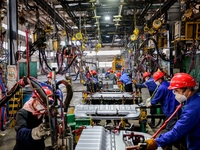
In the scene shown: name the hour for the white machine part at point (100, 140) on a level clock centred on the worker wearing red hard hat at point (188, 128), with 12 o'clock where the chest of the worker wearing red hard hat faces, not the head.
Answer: The white machine part is roughly at 12 o'clock from the worker wearing red hard hat.

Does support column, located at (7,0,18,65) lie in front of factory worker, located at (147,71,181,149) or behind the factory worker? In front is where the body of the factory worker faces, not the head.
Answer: in front

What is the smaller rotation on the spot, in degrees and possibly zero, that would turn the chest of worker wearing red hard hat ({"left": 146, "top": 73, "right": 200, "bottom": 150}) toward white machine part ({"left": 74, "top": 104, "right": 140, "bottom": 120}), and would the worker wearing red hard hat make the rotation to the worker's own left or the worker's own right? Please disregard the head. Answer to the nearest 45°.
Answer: approximately 45° to the worker's own right

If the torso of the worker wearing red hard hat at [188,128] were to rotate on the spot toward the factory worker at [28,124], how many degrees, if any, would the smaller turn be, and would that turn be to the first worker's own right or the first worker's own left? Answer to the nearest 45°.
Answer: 0° — they already face them

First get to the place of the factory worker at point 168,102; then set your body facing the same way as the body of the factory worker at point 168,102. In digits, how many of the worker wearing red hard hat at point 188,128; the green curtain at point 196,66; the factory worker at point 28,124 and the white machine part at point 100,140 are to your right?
1

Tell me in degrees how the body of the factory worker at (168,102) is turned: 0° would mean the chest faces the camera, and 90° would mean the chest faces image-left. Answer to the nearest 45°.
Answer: approximately 90°

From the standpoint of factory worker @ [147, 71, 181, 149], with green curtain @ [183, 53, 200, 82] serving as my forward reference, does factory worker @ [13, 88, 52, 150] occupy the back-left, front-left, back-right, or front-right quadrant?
back-left

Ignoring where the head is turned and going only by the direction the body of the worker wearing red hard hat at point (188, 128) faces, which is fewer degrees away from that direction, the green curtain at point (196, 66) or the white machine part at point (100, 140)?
the white machine part

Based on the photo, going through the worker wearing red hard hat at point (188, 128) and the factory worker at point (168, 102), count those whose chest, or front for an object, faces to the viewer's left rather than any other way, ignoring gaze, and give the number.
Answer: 2

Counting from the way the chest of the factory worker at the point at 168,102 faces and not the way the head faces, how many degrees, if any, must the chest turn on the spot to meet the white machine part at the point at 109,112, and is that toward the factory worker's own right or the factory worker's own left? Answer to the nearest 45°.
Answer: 0° — they already face it

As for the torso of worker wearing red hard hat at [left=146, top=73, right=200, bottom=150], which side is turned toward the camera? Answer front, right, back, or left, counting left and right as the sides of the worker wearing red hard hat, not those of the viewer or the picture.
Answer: left

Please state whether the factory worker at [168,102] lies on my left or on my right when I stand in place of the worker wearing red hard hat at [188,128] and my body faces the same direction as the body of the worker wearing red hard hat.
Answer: on my right

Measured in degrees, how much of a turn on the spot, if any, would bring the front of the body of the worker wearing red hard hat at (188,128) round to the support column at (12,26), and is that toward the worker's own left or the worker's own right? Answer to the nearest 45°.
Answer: approximately 45° to the worker's own right
